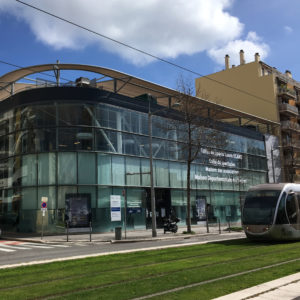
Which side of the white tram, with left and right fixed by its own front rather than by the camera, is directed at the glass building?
right

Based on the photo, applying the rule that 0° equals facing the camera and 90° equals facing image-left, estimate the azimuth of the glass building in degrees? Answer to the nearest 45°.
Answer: approximately 315°

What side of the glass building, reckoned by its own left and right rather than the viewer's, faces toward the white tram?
front

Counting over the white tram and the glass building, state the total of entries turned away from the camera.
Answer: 0

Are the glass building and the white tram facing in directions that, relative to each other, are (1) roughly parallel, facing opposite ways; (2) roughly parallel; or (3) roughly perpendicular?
roughly perpendicular

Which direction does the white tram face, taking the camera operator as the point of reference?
facing the viewer and to the left of the viewer
